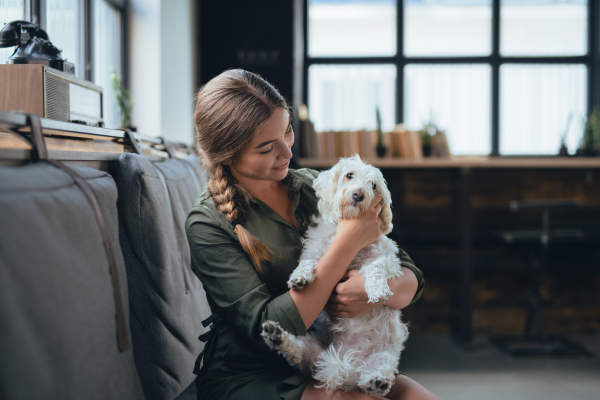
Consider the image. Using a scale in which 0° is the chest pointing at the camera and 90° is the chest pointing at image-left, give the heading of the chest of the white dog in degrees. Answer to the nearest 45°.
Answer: approximately 0°

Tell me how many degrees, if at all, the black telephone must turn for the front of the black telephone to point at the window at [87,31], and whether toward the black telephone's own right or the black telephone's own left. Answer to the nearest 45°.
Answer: approximately 135° to the black telephone's own left

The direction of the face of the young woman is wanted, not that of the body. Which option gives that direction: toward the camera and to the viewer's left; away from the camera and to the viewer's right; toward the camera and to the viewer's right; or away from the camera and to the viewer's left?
toward the camera and to the viewer's right

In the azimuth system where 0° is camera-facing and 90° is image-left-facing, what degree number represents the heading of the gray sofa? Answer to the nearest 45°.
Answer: approximately 315°

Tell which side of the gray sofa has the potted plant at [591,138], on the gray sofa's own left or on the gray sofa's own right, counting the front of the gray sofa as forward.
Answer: on the gray sofa's own left

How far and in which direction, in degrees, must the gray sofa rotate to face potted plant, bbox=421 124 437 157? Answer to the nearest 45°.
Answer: approximately 90° to its left
